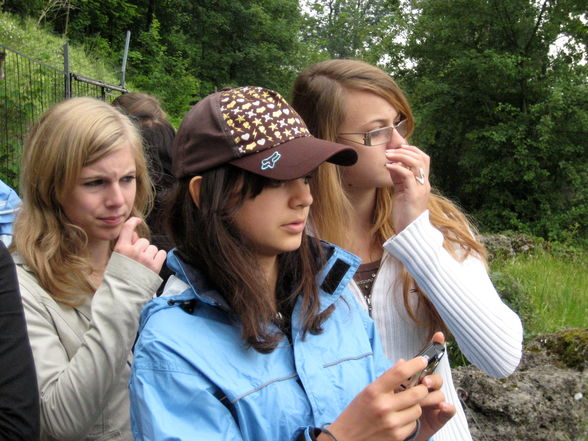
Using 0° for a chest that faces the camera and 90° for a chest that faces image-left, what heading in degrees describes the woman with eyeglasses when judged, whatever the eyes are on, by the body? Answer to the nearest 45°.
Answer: approximately 315°

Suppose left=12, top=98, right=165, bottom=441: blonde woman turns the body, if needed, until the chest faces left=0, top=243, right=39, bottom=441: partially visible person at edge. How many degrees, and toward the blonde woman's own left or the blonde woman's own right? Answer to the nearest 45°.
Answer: approximately 45° to the blonde woman's own right

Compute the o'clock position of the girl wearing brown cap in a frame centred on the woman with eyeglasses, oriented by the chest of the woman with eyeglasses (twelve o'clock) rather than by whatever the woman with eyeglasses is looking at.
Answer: The girl wearing brown cap is roughly at 2 o'clock from the woman with eyeglasses.

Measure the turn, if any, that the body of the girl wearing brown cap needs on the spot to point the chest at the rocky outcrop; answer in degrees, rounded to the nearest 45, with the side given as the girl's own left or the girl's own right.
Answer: approximately 90° to the girl's own left

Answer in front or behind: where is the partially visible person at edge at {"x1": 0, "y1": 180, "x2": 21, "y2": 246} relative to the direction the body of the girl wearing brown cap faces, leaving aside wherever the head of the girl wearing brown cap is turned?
behind

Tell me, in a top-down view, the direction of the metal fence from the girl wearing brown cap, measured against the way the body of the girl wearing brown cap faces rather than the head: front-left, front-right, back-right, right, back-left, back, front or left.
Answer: back

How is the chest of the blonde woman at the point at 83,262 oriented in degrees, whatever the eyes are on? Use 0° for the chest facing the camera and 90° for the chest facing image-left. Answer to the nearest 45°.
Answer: approximately 315°
